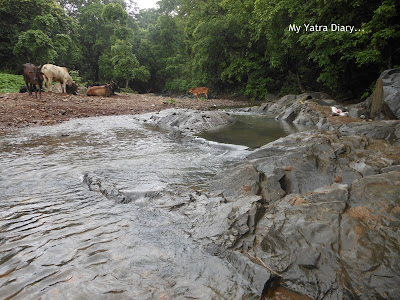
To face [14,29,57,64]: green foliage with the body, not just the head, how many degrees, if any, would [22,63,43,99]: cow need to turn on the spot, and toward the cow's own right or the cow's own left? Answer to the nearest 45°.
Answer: approximately 135° to the cow's own left

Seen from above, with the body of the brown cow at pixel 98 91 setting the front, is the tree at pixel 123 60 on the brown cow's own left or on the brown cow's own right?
on the brown cow's own left

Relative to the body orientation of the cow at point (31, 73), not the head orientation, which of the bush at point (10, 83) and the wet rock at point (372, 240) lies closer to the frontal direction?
the wet rock

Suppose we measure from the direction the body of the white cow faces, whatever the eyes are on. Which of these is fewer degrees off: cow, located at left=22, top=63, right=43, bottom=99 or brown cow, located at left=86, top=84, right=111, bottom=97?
the brown cow

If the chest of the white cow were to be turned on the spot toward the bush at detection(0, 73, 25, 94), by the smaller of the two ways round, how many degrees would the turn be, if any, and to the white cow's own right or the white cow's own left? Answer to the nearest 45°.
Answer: approximately 135° to the white cow's own left

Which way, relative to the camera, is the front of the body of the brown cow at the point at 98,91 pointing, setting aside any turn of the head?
to the viewer's right

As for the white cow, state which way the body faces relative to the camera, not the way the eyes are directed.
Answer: to the viewer's right

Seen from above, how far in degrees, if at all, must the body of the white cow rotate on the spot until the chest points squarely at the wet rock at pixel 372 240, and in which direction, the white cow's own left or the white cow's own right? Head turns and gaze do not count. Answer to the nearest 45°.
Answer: approximately 90° to the white cow's own right

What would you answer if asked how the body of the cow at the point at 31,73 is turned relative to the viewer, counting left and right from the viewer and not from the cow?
facing the viewer and to the right of the viewer

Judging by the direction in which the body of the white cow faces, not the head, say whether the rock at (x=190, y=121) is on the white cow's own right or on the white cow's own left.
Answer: on the white cow's own right

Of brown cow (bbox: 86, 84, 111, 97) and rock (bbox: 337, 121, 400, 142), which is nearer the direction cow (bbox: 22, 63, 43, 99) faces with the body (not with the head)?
the rock
